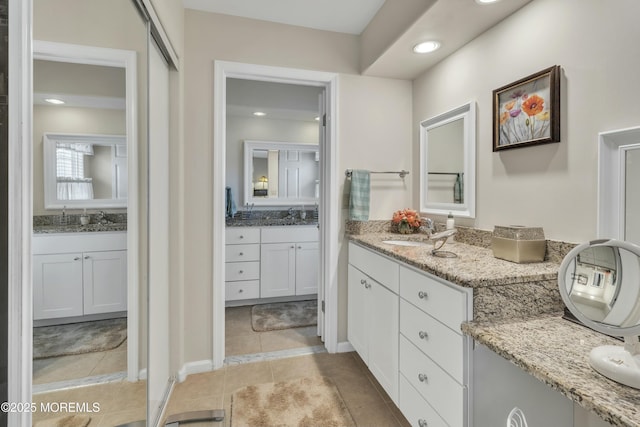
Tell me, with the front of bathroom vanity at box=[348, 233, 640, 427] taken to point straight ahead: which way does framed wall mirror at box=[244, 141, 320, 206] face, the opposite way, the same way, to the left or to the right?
to the left

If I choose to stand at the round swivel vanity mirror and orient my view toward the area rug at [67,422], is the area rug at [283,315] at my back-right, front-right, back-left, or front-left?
front-right

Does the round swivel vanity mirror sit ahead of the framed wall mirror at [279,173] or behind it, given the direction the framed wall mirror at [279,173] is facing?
ahead

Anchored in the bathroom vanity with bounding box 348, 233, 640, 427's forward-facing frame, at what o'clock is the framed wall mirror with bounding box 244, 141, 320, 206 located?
The framed wall mirror is roughly at 3 o'clock from the bathroom vanity.

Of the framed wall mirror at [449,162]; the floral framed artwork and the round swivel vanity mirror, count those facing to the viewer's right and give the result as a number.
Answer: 0

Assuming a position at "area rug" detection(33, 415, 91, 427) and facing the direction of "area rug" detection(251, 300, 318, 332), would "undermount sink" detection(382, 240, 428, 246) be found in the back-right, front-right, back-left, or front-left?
front-right

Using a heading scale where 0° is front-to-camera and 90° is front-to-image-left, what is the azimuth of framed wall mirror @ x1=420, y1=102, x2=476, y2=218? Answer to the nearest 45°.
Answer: approximately 45°

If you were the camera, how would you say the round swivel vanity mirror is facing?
facing the viewer and to the left of the viewer

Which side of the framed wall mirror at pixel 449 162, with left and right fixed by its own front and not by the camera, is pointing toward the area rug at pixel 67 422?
front

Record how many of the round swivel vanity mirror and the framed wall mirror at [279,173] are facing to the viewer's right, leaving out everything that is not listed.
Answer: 0

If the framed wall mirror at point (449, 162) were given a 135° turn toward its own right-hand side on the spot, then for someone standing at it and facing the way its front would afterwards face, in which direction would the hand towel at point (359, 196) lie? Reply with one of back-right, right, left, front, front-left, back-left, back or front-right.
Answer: left

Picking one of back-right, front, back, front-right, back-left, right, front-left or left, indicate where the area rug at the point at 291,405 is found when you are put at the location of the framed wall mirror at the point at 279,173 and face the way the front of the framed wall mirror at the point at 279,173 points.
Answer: front

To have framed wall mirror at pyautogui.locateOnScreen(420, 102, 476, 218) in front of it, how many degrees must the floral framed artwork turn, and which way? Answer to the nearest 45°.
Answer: approximately 90° to its right

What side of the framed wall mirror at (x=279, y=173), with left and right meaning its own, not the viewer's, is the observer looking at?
front

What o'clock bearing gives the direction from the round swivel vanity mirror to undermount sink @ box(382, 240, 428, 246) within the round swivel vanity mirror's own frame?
The undermount sink is roughly at 3 o'clock from the round swivel vanity mirror.
